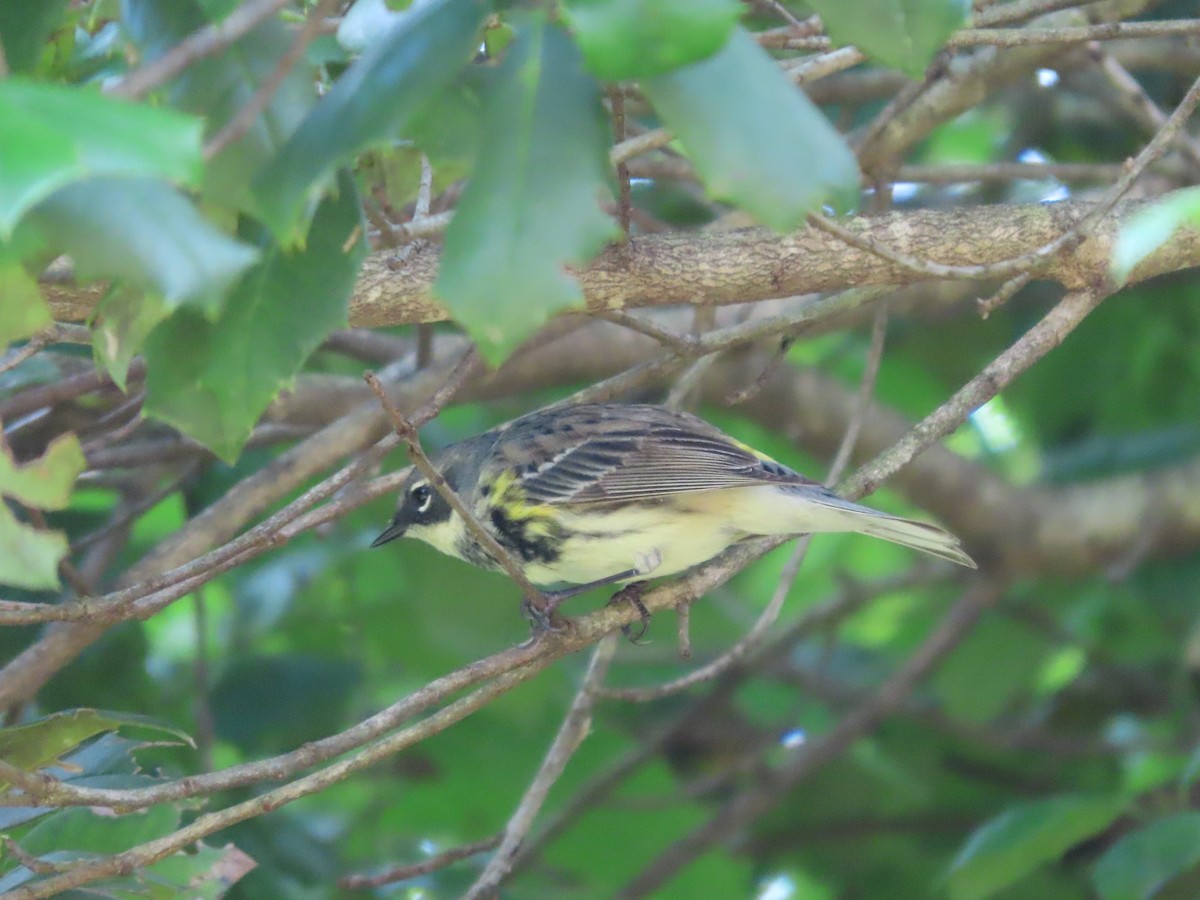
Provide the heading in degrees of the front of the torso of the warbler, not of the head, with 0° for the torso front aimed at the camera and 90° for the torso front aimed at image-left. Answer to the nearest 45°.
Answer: approximately 90°

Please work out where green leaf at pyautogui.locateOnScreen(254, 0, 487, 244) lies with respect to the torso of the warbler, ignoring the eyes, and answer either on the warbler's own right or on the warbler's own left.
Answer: on the warbler's own left

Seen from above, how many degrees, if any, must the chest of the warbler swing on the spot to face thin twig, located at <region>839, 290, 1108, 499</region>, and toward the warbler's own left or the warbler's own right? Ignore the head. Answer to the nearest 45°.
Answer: approximately 135° to the warbler's own left

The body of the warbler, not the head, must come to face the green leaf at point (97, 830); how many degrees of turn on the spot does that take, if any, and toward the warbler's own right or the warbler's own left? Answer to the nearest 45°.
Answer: approximately 45° to the warbler's own left

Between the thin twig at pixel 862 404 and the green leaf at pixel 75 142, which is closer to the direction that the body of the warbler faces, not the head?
the green leaf

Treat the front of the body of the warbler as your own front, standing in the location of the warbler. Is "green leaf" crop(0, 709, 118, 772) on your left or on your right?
on your left
